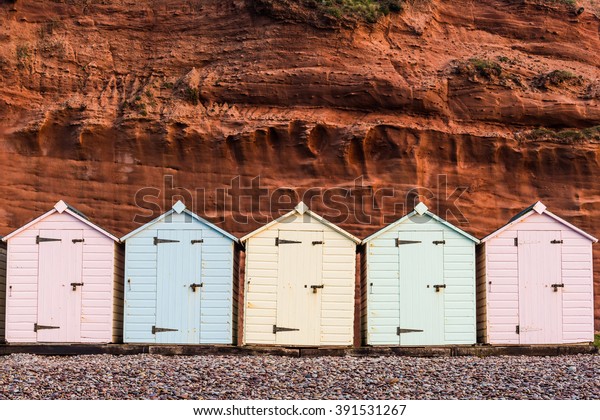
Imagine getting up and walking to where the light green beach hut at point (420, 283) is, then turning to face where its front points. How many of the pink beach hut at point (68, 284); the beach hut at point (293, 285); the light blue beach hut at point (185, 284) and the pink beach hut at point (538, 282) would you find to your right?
3

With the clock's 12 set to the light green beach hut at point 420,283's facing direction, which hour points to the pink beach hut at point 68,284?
The pink beach hut is roughly at 3 o'clock from the light green beach hut.

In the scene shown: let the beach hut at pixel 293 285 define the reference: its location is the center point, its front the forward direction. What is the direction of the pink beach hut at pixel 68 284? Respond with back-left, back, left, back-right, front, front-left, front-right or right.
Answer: right

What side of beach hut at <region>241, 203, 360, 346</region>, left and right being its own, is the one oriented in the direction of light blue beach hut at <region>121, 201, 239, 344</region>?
right

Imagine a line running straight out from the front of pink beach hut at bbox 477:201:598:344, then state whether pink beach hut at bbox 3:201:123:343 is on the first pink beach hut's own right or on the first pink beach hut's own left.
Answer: on the first pink beach hut's own right

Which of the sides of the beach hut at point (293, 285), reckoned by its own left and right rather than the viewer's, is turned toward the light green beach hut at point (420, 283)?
left

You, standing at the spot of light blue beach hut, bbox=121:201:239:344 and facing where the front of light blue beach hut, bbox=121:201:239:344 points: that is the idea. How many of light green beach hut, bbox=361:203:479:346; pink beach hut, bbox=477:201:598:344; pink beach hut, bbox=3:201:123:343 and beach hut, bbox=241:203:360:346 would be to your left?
3

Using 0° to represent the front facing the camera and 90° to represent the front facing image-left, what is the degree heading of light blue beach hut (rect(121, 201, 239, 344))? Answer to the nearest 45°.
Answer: approximately 0°

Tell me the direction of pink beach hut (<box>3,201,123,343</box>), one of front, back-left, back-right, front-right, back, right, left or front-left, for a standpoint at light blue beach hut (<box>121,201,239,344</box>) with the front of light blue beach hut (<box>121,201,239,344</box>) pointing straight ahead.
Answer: right
